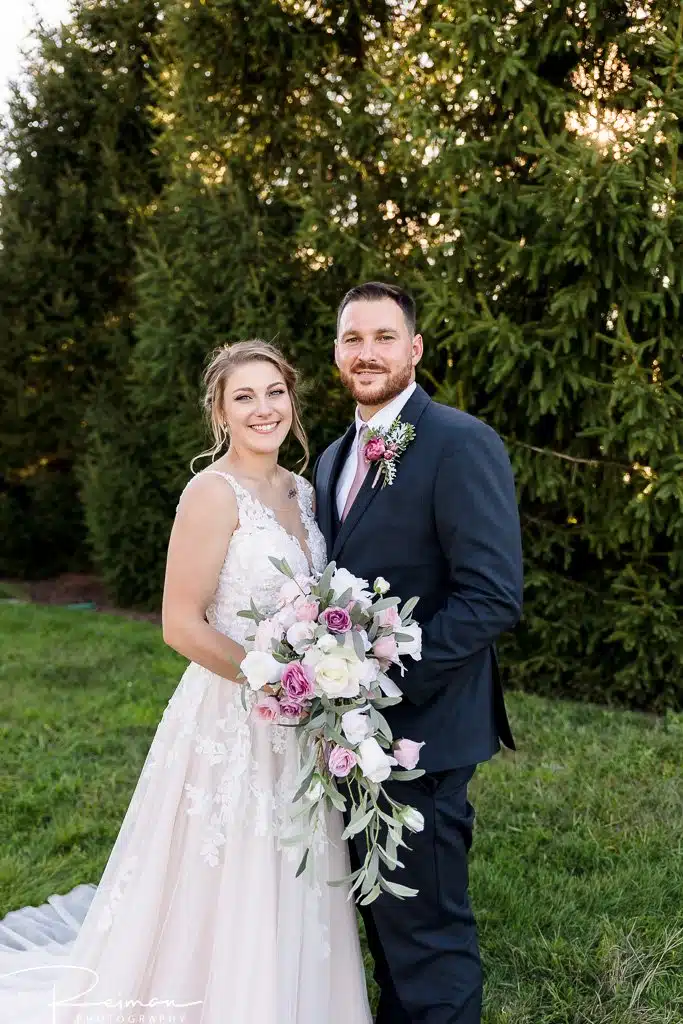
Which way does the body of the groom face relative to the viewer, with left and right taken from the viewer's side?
facing the viewer and to the left of the viewer

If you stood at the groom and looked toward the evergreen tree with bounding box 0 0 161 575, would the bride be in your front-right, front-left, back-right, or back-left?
front-left

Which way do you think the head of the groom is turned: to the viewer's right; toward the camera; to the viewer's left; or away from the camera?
toward the camera

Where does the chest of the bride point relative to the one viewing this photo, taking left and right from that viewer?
facing the viewer and to the right of the viewer

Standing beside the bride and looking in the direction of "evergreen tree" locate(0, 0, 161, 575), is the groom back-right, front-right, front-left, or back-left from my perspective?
back-right

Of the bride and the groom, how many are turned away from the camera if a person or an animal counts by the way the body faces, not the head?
0

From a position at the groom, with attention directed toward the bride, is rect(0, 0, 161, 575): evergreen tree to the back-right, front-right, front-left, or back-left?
front-right
